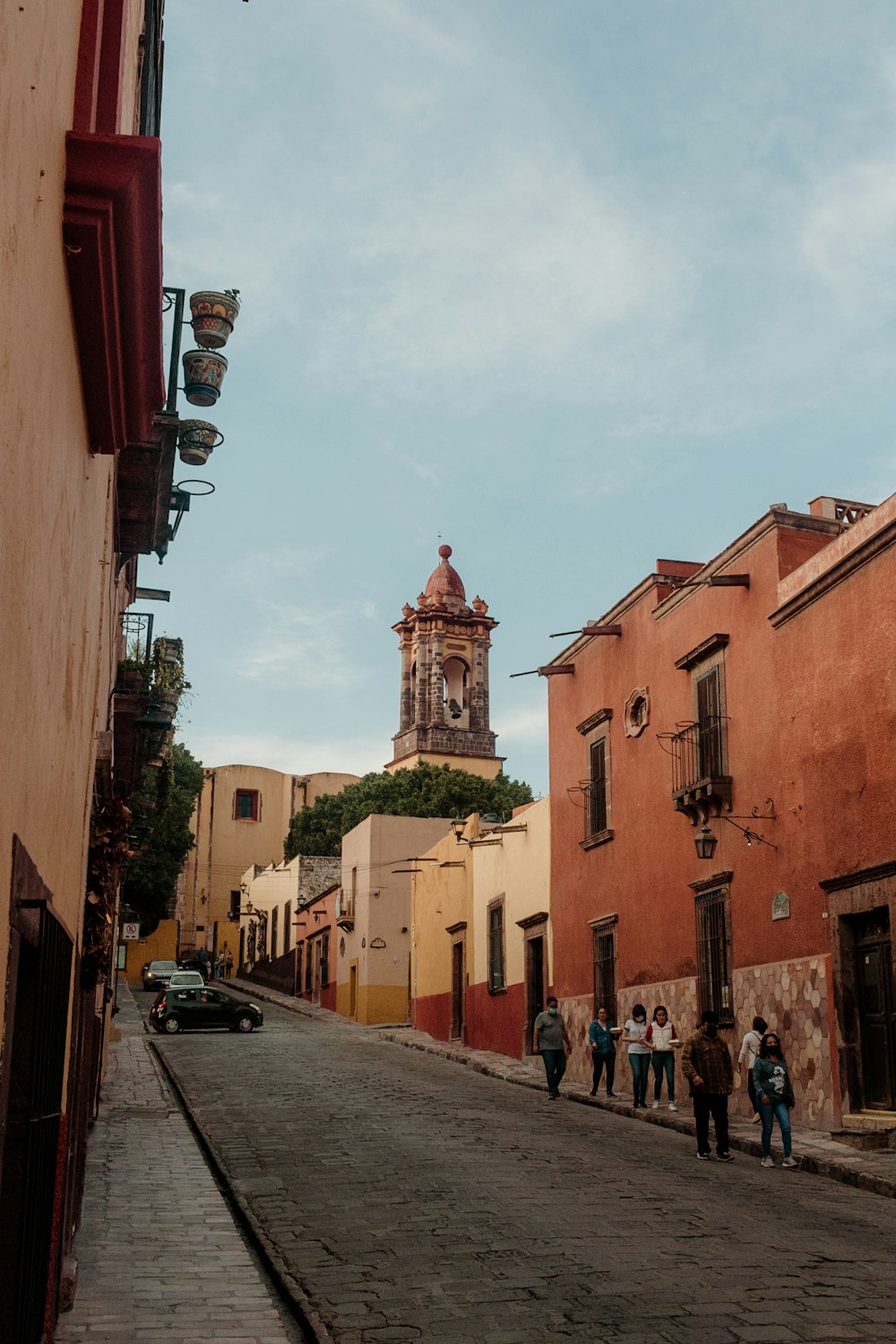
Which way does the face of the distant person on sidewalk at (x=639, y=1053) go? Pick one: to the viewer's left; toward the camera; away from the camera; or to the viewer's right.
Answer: toward the camera

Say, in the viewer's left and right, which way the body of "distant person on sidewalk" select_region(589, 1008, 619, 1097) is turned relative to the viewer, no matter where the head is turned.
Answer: facing the viewer

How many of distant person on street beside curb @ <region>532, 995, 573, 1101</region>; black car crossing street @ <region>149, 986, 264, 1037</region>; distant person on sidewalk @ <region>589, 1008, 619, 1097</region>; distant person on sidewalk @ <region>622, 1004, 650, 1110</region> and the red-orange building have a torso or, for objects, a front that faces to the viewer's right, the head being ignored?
1

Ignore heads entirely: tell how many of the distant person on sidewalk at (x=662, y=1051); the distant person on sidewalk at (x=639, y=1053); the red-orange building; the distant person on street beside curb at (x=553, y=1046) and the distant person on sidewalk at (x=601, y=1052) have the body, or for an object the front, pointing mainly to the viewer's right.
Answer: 0

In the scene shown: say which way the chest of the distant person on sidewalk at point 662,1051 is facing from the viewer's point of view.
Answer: toward the camera

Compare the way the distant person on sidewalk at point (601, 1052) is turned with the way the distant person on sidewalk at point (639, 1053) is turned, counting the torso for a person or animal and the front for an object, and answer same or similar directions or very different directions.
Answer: same or similar directions

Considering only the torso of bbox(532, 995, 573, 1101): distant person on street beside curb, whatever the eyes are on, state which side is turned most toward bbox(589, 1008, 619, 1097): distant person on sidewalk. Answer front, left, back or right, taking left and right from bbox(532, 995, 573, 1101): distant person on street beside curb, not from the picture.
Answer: left

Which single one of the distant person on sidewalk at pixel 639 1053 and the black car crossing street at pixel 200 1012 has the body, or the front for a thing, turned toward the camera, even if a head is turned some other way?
the distant person on sidewalk

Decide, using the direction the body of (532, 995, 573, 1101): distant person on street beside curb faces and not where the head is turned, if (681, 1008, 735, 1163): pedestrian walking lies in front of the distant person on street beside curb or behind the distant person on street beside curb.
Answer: in front

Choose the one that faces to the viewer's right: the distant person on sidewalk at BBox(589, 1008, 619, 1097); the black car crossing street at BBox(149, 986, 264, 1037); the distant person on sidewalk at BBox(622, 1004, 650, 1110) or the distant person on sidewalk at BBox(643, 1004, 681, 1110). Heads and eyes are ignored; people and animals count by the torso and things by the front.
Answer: the black car crossing street

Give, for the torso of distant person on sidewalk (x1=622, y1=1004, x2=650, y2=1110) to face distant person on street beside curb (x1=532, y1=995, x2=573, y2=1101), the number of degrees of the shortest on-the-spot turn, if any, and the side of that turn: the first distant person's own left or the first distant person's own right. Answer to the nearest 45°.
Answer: approximately 135° to the first distant person's own right

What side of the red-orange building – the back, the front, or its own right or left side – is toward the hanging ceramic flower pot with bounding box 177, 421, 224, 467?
front

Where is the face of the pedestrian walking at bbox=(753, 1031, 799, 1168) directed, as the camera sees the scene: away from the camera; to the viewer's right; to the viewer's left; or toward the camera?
toward the camera
